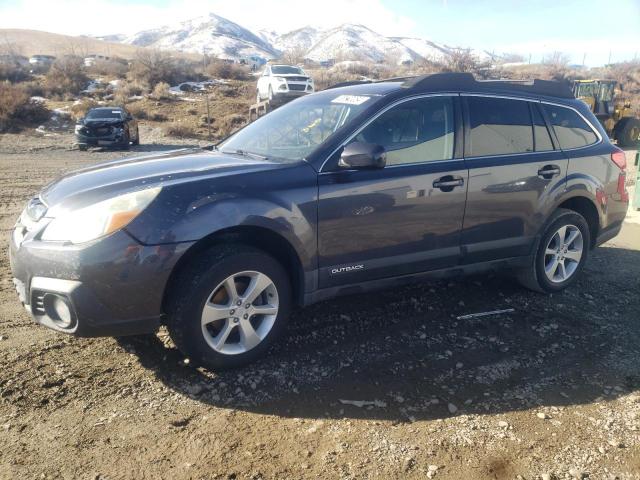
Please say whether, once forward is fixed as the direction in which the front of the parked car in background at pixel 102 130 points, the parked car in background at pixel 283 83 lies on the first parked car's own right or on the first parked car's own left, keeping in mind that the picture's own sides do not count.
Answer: on the first parked car's own left

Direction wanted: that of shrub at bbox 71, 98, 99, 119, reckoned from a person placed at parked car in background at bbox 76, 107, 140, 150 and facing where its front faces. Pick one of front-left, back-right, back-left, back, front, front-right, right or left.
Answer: back

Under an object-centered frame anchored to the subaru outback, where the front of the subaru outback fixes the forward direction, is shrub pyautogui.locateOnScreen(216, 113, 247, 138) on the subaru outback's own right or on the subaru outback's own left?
on the subaru outback's own right

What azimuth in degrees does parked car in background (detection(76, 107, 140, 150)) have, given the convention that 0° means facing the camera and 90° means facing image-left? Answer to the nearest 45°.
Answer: approximately 0°

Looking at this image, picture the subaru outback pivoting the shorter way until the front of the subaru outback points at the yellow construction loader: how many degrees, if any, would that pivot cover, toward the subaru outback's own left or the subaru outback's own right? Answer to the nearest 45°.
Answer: approximately 180°

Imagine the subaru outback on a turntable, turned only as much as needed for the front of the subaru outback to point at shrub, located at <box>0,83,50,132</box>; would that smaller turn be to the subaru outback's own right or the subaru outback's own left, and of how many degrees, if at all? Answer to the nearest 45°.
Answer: approximately 90° to the subaru outback's own right

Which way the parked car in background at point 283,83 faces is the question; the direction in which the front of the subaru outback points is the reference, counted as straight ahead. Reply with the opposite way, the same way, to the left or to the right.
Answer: to the left

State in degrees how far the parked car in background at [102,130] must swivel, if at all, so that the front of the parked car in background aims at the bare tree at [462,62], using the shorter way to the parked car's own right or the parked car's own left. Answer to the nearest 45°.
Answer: approximately 135° to the parked car's own left

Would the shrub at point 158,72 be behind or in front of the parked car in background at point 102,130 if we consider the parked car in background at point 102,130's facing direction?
behind

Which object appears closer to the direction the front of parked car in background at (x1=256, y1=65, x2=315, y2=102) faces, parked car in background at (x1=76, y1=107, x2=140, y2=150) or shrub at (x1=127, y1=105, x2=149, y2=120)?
the parked car in background

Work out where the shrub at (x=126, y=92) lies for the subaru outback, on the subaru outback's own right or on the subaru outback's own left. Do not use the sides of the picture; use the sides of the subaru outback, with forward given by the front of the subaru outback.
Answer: on the subaru outback's own right

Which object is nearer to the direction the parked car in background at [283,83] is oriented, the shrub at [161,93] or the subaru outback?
the subaru outback

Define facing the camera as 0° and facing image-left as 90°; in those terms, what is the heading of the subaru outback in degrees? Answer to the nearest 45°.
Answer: approximately 45°
